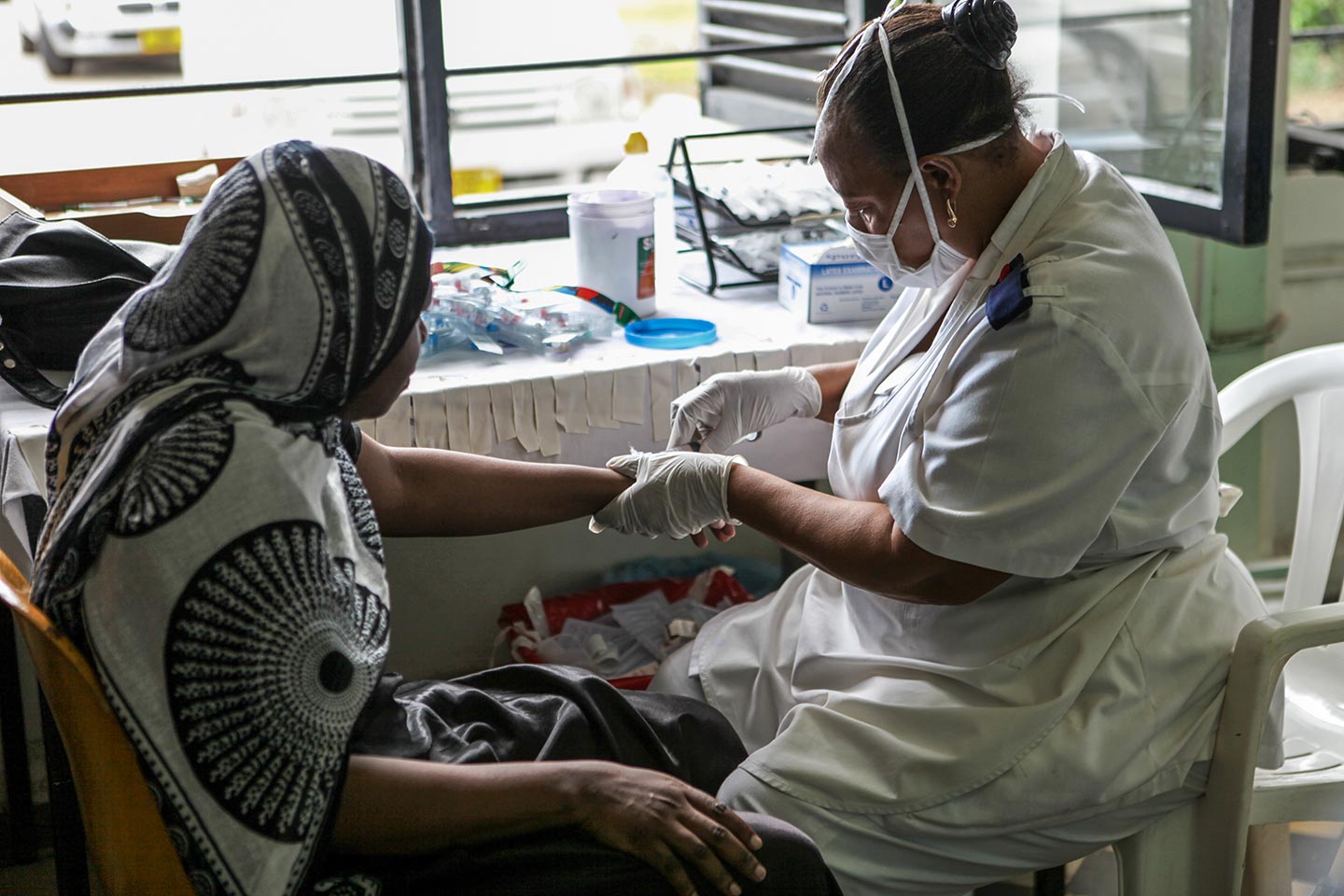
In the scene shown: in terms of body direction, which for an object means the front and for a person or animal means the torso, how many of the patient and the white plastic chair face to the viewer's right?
1

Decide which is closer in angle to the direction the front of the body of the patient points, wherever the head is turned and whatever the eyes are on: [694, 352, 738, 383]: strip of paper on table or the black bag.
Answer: the strip of paper on table

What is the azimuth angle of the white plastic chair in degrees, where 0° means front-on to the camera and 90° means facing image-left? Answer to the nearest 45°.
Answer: approximately 45°

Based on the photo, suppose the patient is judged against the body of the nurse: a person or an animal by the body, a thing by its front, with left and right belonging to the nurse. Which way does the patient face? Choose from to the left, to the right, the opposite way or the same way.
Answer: the opposite way

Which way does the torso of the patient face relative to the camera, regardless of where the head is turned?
to the viewer's right

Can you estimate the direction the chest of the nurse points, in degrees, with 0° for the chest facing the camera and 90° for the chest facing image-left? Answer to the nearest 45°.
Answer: approximately 90°

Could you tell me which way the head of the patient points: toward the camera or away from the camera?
away from the camera

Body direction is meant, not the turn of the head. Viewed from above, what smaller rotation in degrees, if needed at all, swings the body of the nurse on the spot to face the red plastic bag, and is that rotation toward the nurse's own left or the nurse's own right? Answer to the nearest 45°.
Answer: approximately 45° to the nurse's own right

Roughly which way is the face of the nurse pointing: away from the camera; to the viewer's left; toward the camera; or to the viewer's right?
to the viewer's left

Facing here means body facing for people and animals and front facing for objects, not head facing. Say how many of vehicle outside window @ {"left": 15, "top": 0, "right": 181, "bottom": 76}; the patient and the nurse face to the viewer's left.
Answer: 1
